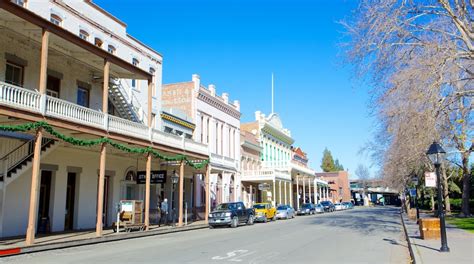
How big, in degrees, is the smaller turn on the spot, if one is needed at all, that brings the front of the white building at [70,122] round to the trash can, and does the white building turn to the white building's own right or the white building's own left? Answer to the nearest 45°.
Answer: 0° — it already faces it

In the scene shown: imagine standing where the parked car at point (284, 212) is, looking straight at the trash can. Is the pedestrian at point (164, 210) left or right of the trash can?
right

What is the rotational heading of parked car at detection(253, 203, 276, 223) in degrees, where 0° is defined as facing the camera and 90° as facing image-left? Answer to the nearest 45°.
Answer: approximately 45°

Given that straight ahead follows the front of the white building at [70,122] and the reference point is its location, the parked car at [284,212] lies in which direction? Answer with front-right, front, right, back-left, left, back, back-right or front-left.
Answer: left

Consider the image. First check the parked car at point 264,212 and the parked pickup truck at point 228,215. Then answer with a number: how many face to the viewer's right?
0

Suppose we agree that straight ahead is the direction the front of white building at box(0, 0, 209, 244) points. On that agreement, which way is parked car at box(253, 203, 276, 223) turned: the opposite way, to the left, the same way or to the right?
to the right

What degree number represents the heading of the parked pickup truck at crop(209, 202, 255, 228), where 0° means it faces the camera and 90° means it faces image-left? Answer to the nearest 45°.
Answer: approximately 45°

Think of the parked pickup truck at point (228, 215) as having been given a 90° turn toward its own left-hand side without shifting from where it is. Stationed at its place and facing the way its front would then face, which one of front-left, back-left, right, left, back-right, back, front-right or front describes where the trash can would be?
front

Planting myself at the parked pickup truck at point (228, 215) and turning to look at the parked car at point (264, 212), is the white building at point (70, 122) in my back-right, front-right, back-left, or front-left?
back-left

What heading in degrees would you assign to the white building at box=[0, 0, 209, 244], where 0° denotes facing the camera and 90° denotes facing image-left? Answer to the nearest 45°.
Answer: approximately 315°

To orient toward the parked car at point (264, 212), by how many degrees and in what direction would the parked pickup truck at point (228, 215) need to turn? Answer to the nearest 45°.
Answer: approximately 135° to its right

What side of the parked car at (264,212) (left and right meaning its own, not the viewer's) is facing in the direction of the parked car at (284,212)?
back
